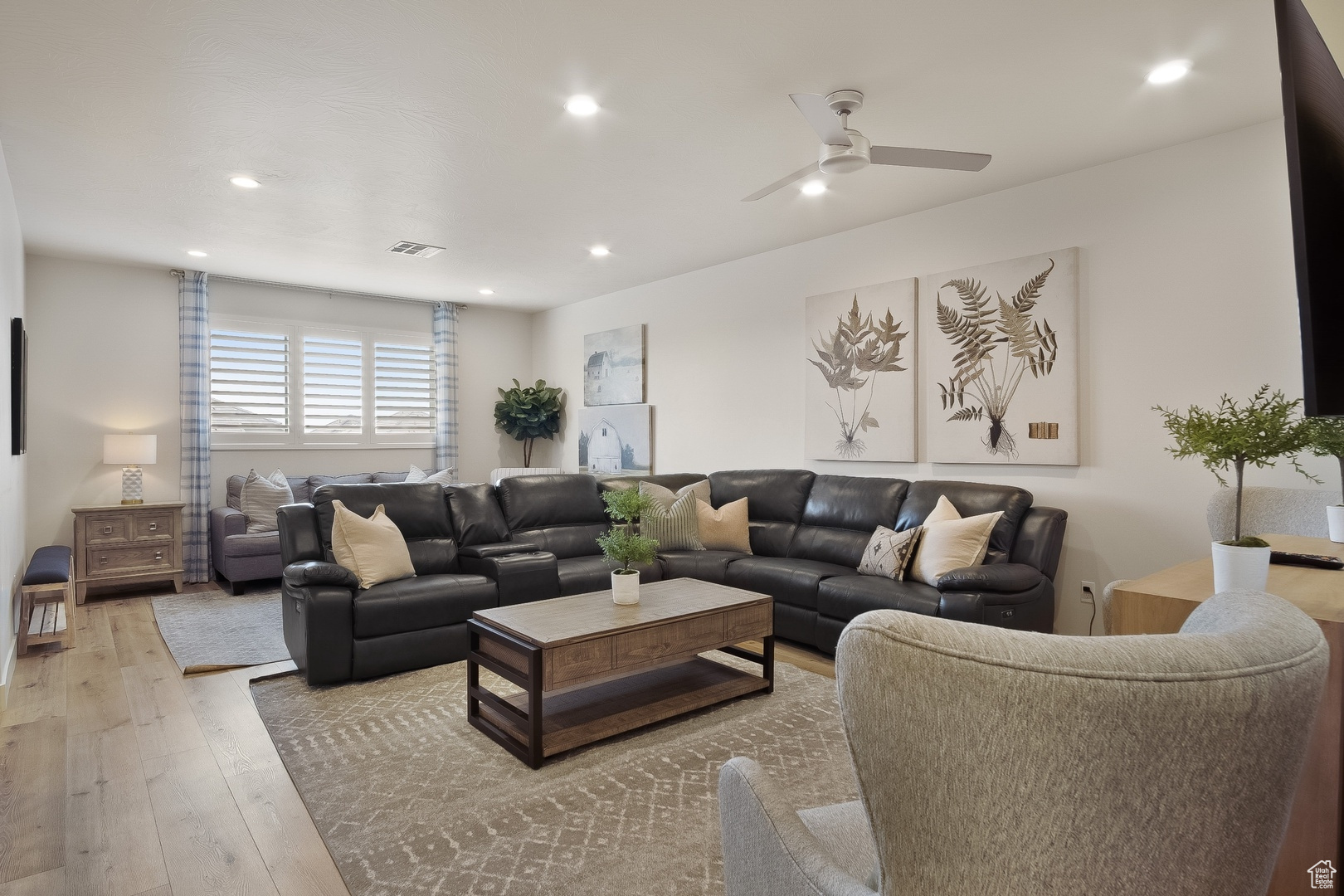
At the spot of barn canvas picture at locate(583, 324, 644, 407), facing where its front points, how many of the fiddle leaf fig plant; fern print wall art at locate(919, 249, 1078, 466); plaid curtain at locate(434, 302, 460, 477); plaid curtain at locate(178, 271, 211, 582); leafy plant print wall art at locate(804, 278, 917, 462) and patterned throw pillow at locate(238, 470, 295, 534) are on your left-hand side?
2

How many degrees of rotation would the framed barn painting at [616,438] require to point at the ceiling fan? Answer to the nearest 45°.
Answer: approximately 45° to its left

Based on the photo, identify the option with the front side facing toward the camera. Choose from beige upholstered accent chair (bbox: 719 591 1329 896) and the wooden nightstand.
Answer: the wooden nightstand

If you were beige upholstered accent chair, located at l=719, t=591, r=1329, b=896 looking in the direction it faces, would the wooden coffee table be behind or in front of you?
in front

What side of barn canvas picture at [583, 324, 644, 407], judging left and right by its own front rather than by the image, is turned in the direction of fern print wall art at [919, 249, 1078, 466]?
left

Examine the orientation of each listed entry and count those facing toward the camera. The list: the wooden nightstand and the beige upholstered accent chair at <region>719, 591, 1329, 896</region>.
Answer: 1

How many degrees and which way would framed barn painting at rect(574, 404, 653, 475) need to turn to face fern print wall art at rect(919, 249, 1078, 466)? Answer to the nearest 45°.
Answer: approximately 90° to its left

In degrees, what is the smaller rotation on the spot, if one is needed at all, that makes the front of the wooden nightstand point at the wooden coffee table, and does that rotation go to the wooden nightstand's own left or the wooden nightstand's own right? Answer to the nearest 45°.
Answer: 0° — it already faces it

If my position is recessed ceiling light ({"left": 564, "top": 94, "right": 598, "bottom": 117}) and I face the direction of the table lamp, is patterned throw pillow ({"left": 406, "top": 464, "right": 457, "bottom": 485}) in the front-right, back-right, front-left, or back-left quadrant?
front-right

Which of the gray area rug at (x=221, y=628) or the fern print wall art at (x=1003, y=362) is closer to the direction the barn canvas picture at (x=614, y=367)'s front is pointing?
the gray area rug

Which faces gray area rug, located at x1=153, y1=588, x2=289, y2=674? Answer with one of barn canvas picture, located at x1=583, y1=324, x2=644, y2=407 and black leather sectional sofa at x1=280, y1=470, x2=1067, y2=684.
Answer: the barn canvas picture

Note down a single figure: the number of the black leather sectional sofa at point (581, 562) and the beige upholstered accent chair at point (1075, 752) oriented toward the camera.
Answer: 1

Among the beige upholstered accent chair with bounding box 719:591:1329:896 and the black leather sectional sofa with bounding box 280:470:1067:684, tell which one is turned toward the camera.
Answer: the black leather sectional sofa

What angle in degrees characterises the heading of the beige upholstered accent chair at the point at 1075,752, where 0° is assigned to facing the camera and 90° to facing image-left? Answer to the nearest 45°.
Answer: approximately 135°

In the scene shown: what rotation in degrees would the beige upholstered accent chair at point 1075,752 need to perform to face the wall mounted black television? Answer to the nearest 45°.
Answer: approximately 90° to its right

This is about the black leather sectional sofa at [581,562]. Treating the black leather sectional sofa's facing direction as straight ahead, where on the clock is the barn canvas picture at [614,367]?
The barn canvas picture is roughly at 6 o'clock from the black leather sectional sofa.

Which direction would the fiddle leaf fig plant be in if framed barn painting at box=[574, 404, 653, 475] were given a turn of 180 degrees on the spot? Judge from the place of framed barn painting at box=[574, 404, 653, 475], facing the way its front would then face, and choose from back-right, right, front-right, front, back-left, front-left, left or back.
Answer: left

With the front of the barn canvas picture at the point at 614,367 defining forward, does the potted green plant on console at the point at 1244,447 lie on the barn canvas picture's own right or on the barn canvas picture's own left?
on the barn canvas picture's own left

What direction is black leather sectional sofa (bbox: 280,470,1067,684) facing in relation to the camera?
toward the camera

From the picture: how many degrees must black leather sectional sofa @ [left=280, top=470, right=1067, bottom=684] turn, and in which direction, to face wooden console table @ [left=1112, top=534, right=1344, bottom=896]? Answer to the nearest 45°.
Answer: approximately 45° to its left

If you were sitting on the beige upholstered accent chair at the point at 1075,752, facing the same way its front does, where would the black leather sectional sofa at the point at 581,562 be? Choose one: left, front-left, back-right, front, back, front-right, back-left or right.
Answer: front

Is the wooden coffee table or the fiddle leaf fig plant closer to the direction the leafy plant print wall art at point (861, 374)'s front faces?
the wooden coffee table

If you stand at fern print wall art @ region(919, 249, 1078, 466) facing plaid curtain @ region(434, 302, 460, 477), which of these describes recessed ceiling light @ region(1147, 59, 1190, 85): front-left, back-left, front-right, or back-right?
back-left

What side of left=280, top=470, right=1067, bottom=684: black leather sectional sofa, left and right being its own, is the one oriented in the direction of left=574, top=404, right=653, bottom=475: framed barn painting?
back

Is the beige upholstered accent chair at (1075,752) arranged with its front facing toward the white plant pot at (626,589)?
yes
